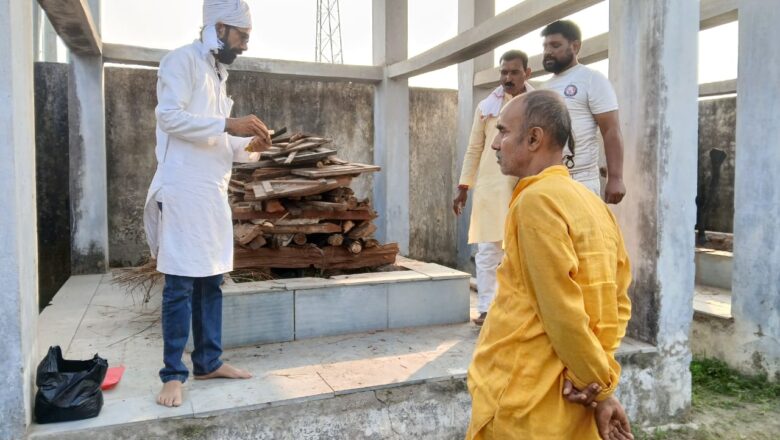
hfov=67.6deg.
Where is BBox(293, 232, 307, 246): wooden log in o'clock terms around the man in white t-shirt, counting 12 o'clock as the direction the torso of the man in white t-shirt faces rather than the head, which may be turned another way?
The wooden log is roughly at 2 o'clock from the man in white t-shirt.

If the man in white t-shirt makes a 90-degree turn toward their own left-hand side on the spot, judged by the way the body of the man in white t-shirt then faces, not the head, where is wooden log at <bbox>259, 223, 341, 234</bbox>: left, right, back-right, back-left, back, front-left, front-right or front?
back-right

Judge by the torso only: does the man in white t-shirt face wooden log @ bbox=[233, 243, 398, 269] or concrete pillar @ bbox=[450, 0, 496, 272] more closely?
the wooden log

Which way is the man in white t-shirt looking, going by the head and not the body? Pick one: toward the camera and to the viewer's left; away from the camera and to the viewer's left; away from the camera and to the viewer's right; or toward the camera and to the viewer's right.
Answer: toward the camera and to the viewer's left

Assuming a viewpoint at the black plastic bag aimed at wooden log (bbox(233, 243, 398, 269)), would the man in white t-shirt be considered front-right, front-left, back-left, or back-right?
front-right

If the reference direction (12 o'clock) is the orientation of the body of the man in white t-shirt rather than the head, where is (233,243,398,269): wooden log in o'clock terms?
The wooden log is roughly at 2 o'clock from the man in white t-shirt.

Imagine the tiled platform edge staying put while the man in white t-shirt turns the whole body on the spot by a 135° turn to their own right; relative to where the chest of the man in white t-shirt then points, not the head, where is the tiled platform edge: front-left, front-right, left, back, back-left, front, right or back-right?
left

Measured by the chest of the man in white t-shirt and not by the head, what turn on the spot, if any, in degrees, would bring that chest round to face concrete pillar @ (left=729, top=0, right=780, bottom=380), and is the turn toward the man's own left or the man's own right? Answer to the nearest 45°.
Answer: approximately 180°

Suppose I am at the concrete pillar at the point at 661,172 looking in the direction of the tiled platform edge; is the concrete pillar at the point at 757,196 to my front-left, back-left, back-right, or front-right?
back-right

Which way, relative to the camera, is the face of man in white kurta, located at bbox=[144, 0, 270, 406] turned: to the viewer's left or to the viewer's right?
to the viewer's right

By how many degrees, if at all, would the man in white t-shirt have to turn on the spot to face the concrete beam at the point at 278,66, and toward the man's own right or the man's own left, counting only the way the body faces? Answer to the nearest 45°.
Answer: approximately 90° to the man's own right

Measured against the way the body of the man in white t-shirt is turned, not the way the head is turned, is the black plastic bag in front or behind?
in front

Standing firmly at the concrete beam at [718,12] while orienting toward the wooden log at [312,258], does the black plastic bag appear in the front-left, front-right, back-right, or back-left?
front-left

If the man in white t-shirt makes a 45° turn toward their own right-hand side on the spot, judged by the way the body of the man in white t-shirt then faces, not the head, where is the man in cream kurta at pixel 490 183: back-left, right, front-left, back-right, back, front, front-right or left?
front-right

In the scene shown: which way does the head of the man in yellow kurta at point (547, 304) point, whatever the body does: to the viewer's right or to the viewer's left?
to the viewer's left

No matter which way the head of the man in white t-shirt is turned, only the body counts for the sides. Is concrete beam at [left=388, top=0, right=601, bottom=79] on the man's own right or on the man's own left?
on the man's own right

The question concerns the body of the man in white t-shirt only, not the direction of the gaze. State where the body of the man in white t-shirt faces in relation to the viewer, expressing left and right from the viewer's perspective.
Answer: facing the viewer and to the left of the viewer
